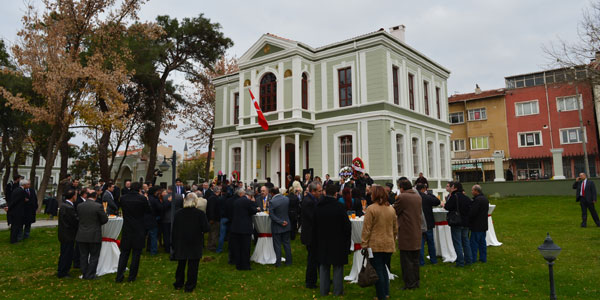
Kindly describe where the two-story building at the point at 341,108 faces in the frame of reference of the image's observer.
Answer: facing the viewer and to the left of the viewer

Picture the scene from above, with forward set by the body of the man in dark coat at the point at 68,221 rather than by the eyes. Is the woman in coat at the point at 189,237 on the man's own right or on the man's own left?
on the man's own right

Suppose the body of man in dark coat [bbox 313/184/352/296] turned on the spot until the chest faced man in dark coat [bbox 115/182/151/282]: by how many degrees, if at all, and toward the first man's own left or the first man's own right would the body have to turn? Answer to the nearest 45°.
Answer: approximately 90° to the first man's own left

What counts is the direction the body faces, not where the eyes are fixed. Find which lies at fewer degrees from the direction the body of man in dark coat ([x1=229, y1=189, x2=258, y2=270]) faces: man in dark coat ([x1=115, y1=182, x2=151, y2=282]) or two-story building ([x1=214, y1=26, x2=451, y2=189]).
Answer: the two-story building

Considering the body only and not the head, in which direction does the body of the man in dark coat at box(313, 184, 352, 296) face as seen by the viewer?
away from the camera

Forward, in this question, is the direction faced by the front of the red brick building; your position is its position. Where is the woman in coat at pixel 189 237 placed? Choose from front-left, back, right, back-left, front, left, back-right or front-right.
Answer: front

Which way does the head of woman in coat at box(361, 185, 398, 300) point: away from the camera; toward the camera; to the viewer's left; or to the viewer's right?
away from the camera

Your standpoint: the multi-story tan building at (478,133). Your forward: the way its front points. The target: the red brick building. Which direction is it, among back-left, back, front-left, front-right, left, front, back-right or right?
left

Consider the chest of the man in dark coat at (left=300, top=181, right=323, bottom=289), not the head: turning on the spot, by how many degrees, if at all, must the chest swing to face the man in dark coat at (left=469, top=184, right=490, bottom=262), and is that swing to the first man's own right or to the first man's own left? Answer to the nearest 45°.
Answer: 0° — they already face them

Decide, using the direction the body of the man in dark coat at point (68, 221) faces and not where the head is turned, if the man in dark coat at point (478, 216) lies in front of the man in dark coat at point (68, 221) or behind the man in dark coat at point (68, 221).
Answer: in front

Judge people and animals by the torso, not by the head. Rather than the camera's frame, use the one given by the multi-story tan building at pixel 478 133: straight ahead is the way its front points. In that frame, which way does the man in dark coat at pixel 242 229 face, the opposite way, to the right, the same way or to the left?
the opposite way

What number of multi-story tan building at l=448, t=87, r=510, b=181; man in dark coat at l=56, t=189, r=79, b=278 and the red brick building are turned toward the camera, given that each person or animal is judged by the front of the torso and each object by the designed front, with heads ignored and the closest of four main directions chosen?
2

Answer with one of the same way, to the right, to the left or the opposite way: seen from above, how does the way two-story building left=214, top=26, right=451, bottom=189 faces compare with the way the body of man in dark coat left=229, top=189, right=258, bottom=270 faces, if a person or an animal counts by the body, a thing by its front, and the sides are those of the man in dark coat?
the opposite way

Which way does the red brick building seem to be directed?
toward the camera
